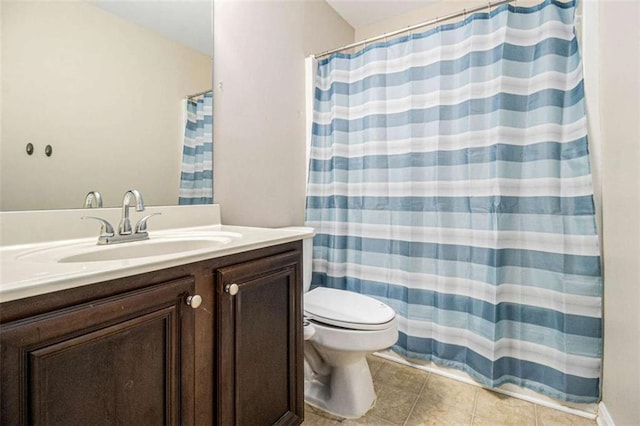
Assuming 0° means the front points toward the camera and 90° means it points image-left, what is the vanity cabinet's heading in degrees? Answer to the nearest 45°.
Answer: approximately 315°

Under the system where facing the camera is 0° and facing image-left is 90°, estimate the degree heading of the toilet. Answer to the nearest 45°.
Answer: approximately 315°

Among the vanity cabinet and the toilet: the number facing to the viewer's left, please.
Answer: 0

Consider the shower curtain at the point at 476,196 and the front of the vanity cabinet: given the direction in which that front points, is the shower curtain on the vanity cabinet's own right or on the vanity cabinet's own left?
on the vanity cabinet's own left

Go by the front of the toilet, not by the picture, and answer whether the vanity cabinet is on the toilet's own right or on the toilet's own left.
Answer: on the toilet's own right

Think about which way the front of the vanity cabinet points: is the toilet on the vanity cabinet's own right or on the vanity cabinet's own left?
on the vanity cabinet's own left
